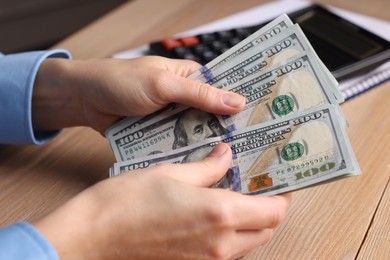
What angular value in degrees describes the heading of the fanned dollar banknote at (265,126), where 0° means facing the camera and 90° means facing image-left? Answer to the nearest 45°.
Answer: approximately 0°
